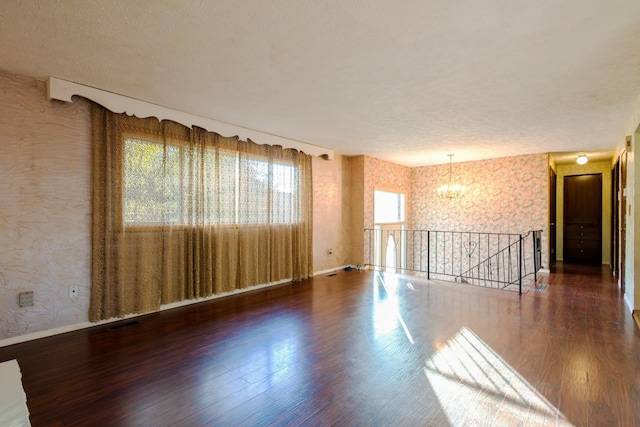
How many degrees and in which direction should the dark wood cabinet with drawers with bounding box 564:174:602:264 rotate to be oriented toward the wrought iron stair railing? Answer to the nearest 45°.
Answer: approximately 45° to its right

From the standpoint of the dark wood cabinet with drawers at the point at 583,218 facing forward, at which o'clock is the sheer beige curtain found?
The sheer beige curtain is roughly at 1 o'clock from the dark wood cabinet with drawers.

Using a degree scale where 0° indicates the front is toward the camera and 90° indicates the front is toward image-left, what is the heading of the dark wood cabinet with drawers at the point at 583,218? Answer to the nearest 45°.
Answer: approximately 0°

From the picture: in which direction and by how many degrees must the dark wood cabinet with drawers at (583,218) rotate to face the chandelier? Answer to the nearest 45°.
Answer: approximately 45° to its right
